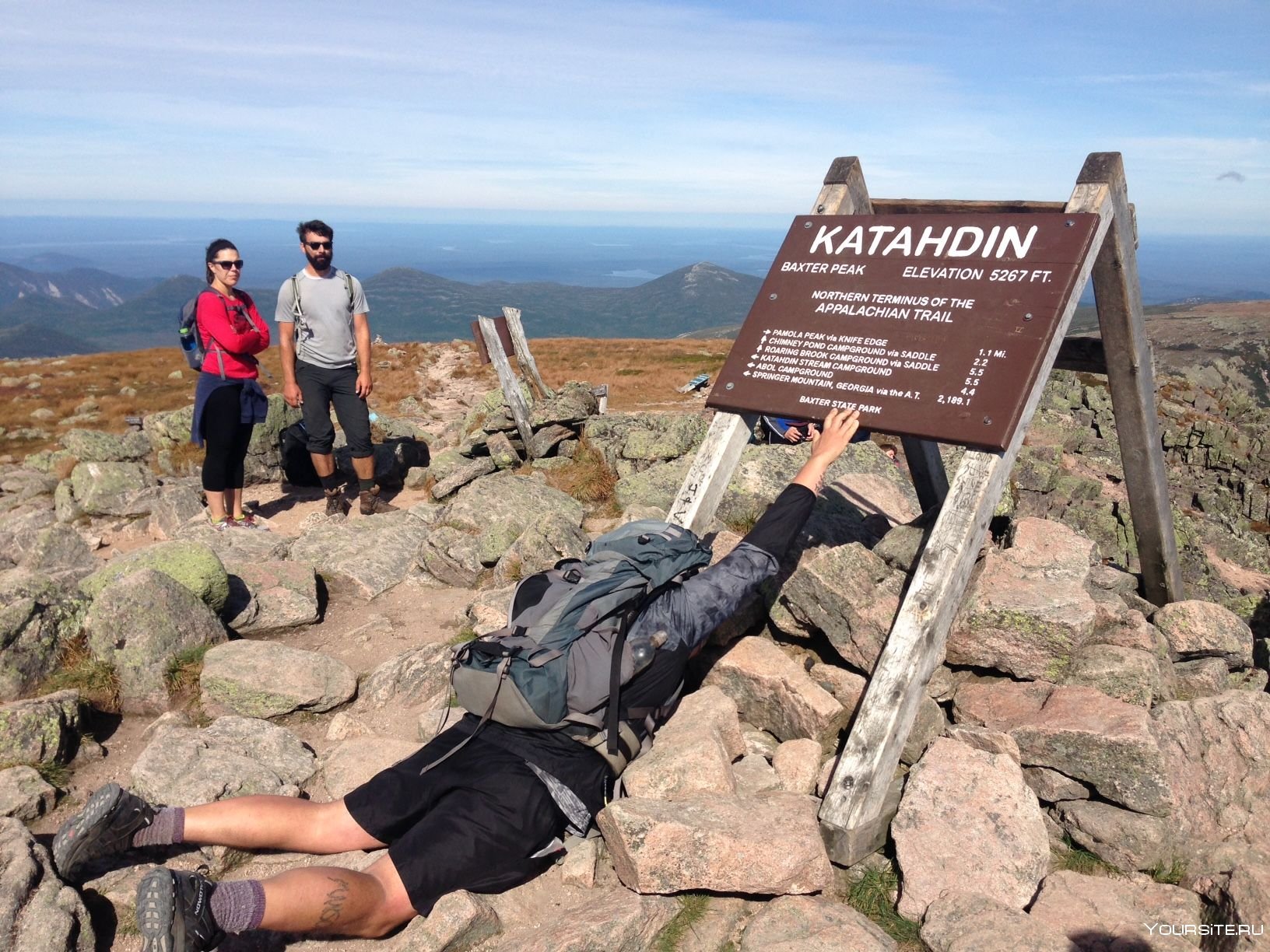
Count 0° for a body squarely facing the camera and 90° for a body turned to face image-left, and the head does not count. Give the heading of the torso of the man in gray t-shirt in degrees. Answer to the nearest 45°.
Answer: approximately 0°

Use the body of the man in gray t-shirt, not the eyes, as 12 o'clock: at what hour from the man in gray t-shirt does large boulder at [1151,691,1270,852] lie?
The large boulder is roughly at 11 o'clock from the man in gray t-shirt.

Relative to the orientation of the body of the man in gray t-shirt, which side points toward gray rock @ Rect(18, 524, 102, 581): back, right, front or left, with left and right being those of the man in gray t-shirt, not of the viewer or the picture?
right

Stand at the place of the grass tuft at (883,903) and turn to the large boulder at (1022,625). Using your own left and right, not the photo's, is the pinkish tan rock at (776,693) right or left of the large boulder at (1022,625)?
left

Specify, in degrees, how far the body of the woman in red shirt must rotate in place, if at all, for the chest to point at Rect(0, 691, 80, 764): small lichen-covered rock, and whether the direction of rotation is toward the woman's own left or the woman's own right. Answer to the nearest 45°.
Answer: approximately 45° to the woman's own right

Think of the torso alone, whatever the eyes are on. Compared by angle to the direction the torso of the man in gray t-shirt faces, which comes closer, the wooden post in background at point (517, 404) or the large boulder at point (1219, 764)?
the large boulder

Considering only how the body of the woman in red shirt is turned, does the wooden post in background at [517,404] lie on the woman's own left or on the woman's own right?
on the woman's own left
